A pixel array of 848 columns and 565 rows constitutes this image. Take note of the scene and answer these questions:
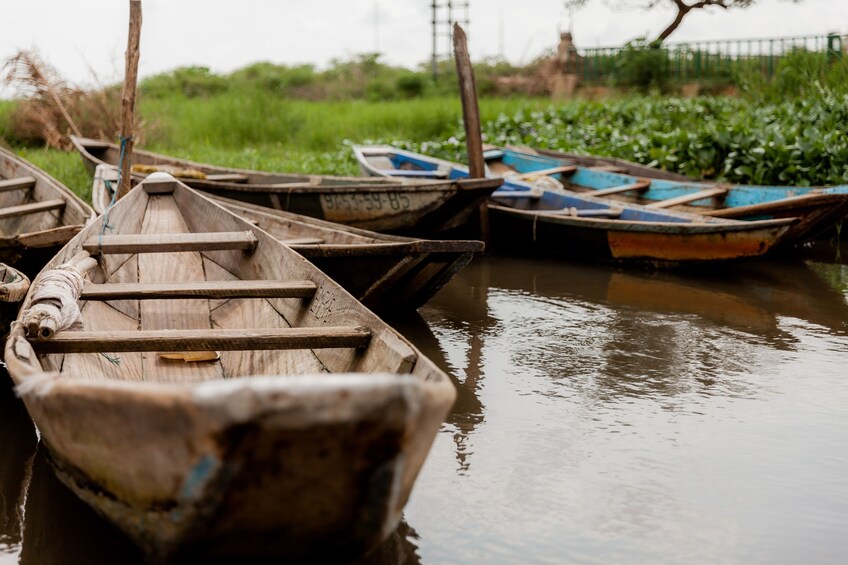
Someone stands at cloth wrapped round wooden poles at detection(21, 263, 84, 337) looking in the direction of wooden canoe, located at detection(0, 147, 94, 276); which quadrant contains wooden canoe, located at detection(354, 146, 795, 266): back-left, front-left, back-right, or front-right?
front-right

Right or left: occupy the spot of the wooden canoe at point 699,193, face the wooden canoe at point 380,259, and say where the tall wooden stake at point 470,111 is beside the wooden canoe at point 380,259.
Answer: right
